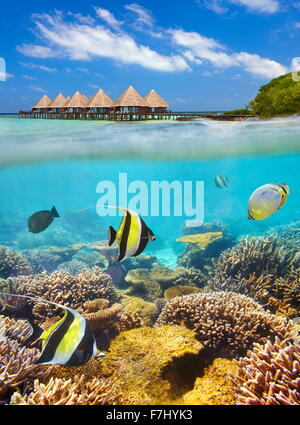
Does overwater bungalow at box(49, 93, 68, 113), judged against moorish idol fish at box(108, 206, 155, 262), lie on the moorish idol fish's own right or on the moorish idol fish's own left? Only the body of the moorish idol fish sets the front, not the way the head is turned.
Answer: on the moorish idol fish's own left

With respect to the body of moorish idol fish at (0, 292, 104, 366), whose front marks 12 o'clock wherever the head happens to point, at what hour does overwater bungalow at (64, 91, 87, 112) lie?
The overwater bungalow is roughly at 9 o'clock from the moorish idol fish.

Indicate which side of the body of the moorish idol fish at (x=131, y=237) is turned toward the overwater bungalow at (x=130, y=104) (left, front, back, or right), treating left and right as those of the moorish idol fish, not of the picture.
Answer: left

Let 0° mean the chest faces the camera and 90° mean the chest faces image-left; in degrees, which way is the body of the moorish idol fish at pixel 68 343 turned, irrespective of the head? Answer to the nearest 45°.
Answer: approximately 270°

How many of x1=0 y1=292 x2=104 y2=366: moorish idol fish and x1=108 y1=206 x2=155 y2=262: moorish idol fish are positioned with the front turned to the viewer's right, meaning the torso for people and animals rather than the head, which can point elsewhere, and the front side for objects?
2

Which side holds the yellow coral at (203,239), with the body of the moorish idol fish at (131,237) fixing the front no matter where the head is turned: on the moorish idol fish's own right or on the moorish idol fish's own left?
on the moorish idol fish's own left

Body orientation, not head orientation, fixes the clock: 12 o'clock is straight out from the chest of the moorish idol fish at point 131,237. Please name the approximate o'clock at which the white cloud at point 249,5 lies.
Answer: The white cloud is roughly at 10 o'clock from the moorish idol fish.

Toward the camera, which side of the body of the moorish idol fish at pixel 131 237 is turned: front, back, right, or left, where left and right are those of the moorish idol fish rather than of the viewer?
right
